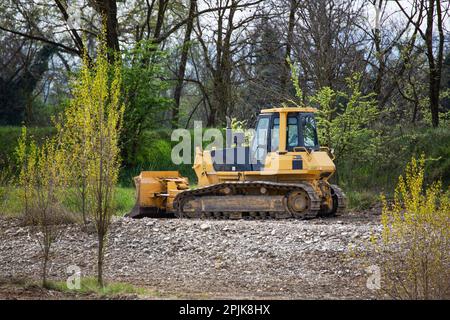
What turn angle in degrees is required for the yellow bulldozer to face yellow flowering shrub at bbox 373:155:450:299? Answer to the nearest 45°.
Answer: approximately 90° to its left

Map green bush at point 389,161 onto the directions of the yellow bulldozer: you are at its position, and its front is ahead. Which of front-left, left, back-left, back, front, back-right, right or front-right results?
back-right

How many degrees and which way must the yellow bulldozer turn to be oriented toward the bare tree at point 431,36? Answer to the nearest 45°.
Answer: approximately 135° to its right

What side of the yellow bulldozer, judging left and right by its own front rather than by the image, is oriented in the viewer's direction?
left
